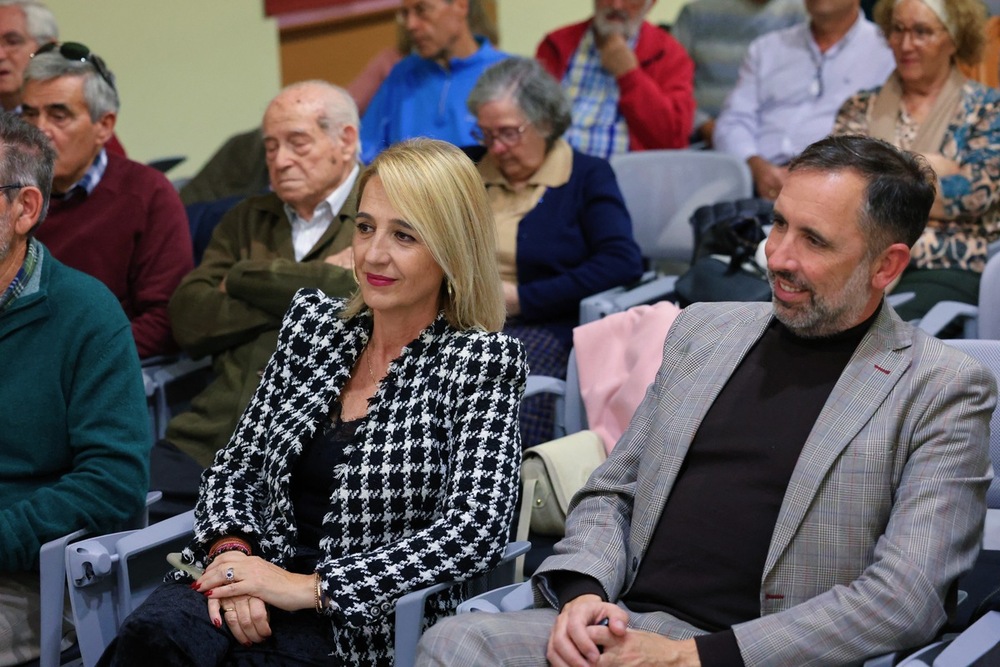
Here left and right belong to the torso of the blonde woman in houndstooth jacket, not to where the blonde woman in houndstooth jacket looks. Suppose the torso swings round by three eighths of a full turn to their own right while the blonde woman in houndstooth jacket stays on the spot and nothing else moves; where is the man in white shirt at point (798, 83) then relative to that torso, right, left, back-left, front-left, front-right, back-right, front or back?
front-right

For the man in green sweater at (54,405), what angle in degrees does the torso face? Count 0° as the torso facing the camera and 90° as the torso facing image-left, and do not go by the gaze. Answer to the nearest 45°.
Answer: approximately 45°

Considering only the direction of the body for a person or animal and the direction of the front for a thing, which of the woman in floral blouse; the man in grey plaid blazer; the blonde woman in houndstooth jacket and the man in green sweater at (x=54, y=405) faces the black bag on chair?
the woman in floral blouse

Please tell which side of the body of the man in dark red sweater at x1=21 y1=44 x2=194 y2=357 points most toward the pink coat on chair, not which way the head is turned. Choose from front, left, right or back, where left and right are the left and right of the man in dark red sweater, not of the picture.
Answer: left

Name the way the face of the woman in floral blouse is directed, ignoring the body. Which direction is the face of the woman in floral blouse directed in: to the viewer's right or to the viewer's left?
to the viewer's left

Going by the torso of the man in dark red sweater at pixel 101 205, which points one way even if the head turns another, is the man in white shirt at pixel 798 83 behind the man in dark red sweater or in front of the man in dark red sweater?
behind

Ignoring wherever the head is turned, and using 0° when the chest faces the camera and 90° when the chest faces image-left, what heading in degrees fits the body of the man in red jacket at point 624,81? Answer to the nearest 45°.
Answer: approximately 45°

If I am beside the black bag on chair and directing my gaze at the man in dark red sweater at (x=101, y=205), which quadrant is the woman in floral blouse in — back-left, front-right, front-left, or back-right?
back-right

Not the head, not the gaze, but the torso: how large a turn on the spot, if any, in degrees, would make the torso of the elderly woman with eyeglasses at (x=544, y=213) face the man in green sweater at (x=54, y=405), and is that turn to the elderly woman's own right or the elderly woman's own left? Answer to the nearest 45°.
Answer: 0° — they already face them
